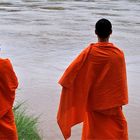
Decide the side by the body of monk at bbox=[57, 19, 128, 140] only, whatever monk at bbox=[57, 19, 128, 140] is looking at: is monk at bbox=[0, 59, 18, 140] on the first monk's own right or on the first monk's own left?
on the first monk's own left

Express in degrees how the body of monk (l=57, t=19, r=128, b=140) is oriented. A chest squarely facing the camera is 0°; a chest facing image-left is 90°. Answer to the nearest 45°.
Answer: approximately 180°

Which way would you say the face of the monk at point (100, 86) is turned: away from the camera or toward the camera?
away from the camera
